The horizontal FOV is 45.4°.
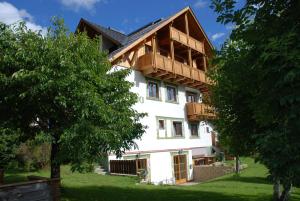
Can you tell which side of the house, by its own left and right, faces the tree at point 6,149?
right

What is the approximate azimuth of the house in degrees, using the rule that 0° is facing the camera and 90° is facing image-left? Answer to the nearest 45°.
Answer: approximately 315°

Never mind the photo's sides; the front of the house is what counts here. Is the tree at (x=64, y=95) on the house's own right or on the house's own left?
on the house's own right

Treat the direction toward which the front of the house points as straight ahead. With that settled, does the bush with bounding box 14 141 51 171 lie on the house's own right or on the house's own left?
on the house's own right
